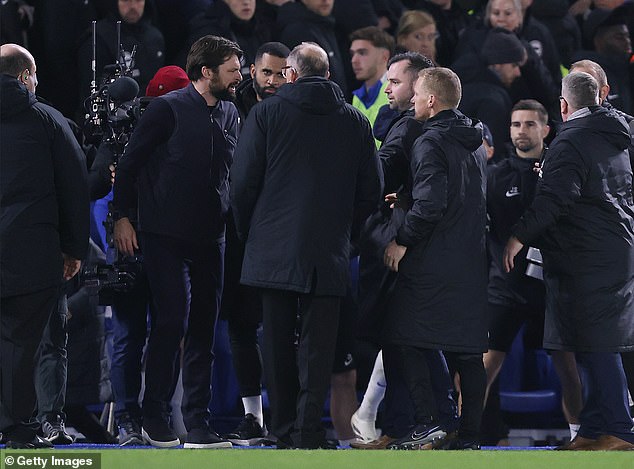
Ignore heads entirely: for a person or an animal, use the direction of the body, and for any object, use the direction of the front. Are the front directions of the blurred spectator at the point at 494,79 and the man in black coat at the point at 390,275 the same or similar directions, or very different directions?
very different directions

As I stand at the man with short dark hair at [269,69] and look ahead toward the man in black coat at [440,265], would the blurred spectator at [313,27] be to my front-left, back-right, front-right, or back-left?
back-left

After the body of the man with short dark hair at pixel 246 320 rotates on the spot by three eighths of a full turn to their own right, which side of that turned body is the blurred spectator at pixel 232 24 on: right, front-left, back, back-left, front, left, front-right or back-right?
front-right

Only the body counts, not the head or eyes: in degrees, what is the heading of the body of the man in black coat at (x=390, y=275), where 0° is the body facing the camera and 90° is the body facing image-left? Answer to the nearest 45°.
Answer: approximately 90°

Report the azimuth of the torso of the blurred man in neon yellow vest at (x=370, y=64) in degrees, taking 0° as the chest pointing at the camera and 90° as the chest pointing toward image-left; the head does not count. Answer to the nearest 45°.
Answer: approximately 45°

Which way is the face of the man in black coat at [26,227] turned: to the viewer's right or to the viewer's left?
to the viewer's right
